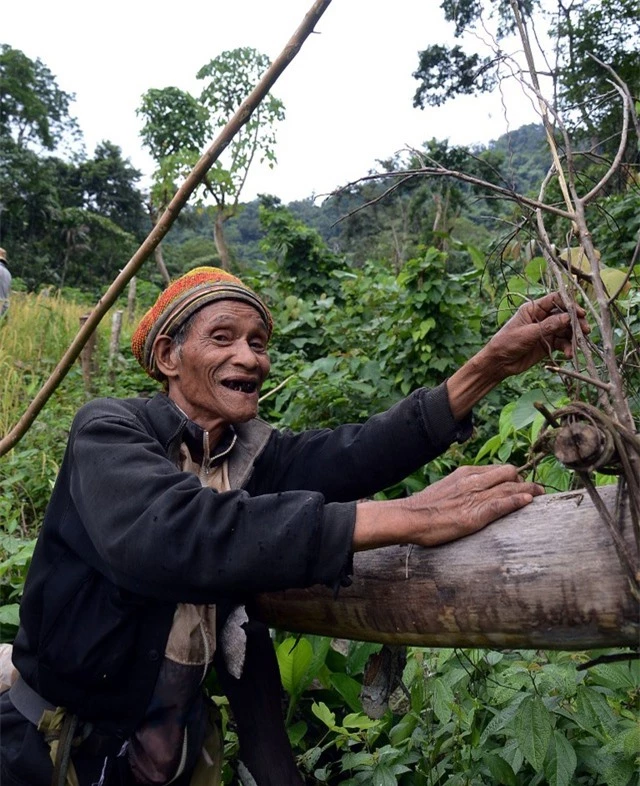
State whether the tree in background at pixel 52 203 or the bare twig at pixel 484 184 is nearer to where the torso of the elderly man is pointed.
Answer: the bare twig

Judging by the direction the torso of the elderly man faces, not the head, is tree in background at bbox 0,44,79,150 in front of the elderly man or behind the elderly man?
behind

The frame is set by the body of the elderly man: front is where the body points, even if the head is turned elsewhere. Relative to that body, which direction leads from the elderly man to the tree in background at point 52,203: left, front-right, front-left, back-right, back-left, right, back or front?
back-left

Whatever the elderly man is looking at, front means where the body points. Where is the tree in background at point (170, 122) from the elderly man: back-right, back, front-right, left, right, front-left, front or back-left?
back-left

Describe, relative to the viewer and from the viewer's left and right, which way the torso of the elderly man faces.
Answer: facing the viewer and to the right of the viewer
